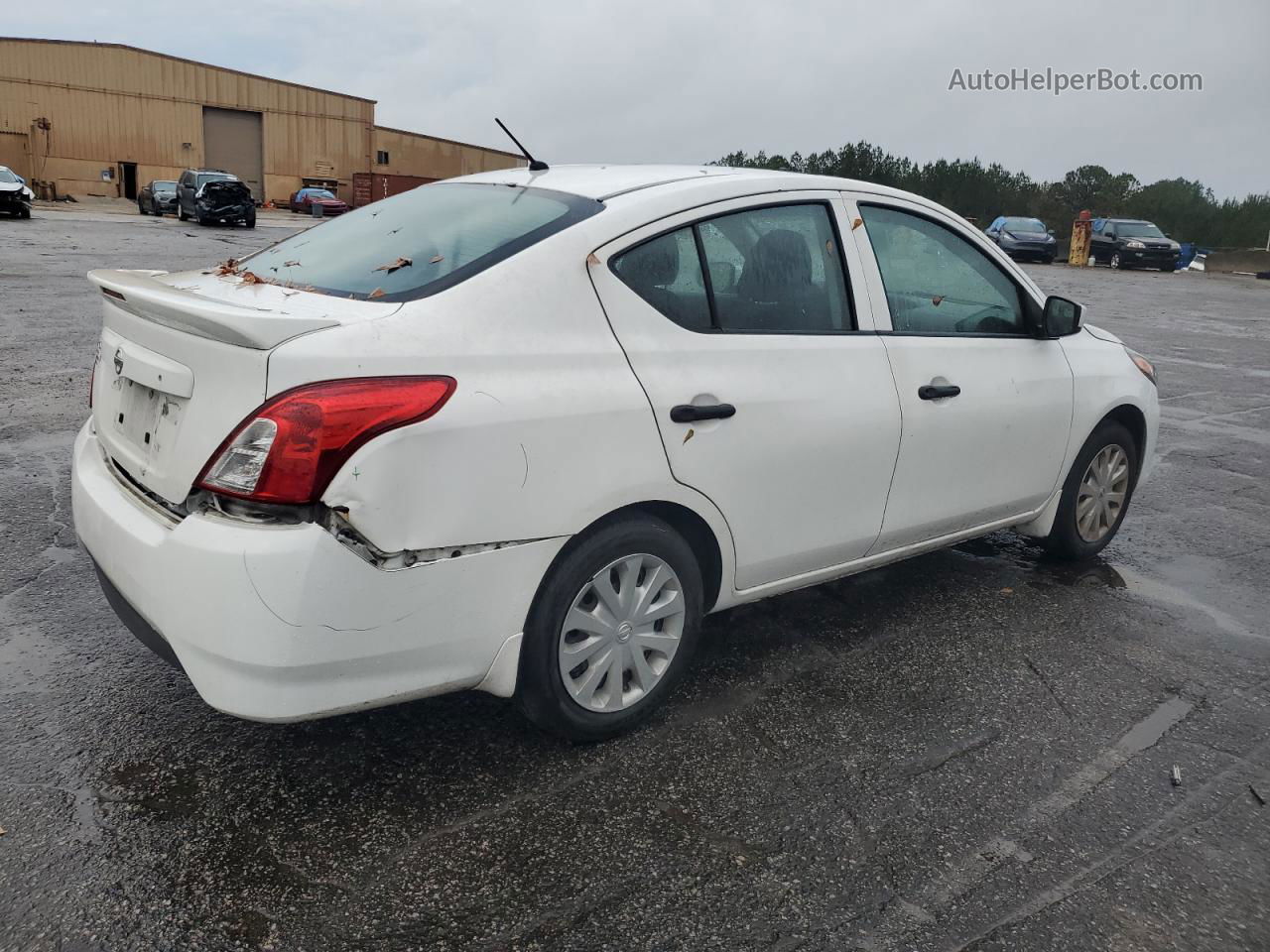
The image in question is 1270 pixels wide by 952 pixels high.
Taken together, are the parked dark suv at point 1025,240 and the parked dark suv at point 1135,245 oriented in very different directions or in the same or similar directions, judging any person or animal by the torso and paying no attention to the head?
same or similar directions

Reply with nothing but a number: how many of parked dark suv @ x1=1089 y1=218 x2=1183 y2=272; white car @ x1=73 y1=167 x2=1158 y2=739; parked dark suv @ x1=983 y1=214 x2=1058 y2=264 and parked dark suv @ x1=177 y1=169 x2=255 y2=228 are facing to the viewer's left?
0

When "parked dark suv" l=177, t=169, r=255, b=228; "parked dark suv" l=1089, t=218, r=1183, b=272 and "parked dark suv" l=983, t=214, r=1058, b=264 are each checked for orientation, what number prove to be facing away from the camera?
0

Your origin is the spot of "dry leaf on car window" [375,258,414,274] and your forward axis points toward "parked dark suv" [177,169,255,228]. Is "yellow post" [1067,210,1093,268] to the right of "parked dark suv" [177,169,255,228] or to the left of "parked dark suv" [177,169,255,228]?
right

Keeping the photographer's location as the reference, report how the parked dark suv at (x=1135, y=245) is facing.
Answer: facing the viewer and to the right of the viewer

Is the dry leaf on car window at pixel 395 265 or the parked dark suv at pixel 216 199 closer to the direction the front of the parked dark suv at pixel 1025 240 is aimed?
the dry leaf on car window

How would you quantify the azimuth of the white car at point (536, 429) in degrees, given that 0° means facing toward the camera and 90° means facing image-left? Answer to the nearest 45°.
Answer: approximately 225°

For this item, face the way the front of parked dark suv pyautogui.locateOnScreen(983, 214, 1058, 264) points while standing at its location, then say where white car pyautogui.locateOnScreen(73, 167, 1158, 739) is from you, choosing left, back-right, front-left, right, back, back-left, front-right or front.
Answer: front-right

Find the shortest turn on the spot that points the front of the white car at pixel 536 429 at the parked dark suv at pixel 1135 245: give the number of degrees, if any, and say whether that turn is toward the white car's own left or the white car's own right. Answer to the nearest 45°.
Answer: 0° — it already faces it

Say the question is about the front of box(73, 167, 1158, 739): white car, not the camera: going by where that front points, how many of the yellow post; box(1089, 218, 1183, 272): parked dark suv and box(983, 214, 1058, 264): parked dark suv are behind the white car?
0

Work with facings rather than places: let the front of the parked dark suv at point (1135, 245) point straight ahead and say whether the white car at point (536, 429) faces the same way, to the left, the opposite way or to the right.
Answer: to the left

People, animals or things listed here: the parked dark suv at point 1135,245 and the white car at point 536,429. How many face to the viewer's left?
0

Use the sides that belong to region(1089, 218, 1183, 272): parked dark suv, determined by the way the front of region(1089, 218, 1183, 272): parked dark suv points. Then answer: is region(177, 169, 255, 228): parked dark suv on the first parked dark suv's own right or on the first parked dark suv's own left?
on the first parked dark suv's own right

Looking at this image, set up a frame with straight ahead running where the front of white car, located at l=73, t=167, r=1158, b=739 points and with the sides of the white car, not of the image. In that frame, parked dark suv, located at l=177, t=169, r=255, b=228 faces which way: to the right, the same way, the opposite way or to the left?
to the right

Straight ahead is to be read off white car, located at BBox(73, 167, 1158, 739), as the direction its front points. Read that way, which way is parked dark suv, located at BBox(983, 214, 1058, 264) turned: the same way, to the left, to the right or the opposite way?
to the right

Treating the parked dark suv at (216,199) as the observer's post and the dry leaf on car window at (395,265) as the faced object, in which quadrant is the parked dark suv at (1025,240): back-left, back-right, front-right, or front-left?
front-left

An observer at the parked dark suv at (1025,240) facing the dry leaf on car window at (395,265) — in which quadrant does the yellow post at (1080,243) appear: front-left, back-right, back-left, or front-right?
back-left

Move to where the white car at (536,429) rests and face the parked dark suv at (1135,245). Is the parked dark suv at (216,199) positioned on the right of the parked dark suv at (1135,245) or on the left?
left

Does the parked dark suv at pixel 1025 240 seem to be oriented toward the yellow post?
no
